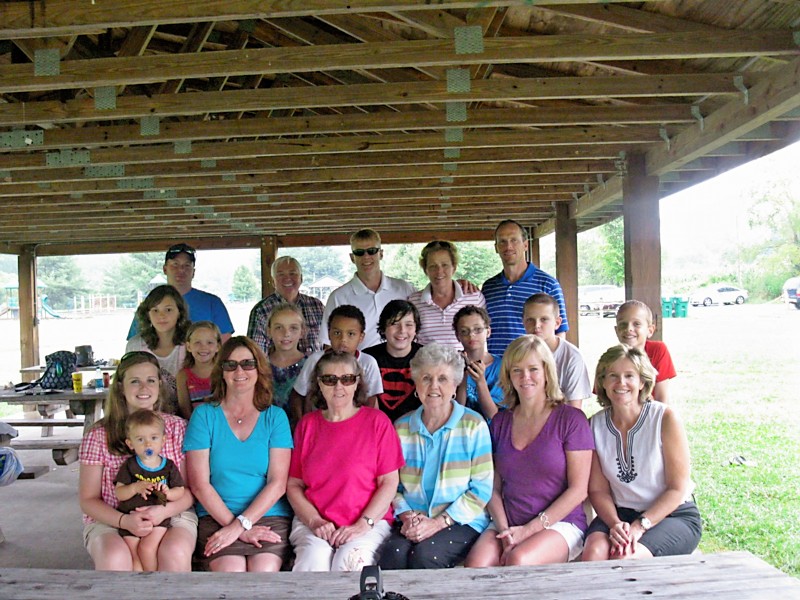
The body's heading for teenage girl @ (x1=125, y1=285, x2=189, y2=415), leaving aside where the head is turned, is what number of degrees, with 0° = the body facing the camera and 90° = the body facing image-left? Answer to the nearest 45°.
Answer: approximately 0°

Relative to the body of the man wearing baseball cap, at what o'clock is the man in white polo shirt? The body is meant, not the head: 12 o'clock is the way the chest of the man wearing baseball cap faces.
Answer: The man in white polo shirt is roughly at 10 o'clock from the man wearing baseball cap.

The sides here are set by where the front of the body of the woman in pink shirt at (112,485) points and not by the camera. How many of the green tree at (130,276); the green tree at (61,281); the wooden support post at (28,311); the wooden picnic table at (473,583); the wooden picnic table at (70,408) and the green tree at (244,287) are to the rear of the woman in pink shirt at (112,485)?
5

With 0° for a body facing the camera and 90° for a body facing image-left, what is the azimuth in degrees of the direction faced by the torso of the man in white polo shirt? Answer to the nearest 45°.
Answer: approximately 0°

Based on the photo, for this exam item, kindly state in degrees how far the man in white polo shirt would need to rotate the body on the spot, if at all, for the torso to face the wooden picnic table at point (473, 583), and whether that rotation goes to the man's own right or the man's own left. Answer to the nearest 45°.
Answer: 0° — they already face it

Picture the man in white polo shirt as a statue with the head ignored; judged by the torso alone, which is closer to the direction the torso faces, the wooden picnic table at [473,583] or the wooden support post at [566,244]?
the wooden picnic table

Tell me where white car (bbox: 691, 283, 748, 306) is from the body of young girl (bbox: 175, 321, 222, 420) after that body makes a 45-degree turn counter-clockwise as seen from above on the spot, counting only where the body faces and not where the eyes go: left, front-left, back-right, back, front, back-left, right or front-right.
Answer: left

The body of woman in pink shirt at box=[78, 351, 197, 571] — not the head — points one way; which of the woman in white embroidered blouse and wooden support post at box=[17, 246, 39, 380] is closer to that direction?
the woman in white embroidered blouse

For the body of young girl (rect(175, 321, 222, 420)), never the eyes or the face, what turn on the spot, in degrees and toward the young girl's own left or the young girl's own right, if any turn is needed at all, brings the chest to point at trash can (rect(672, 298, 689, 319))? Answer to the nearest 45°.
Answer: approximately 135° to the young girl's own left
